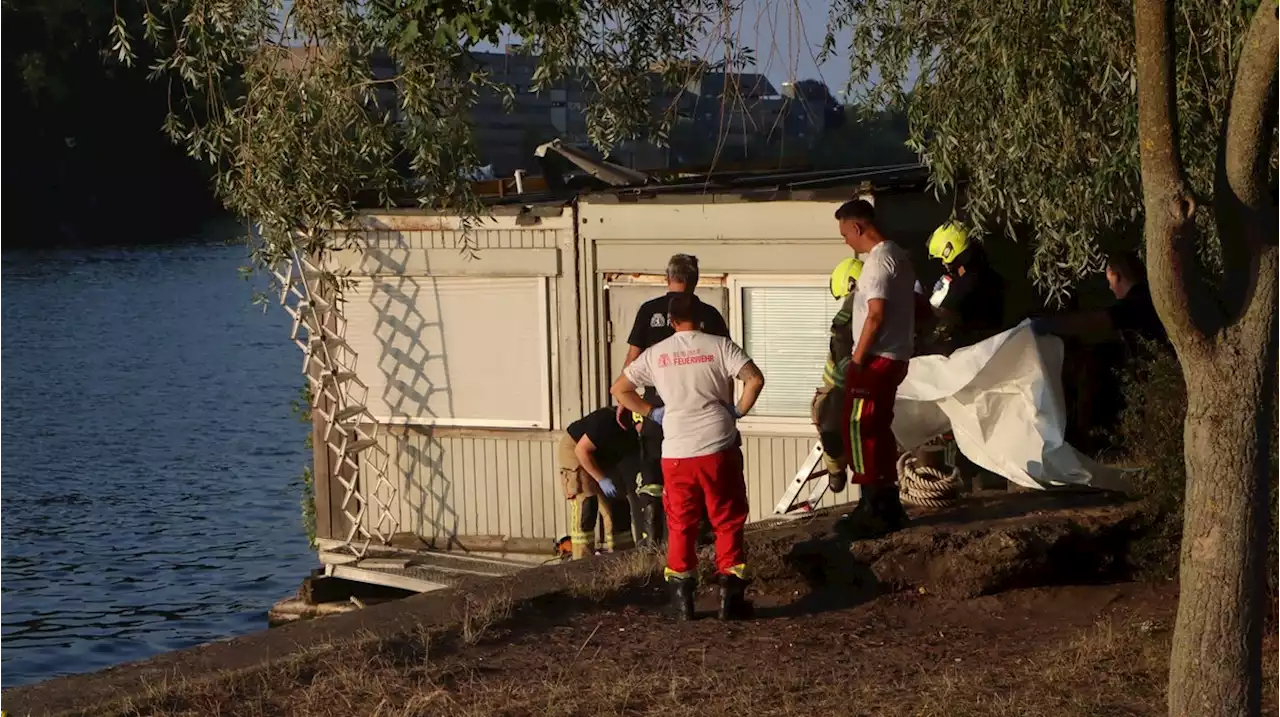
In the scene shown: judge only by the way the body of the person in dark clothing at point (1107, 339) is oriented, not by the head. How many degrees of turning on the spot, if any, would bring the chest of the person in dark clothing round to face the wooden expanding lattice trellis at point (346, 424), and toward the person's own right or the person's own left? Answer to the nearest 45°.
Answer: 0° — they already face it

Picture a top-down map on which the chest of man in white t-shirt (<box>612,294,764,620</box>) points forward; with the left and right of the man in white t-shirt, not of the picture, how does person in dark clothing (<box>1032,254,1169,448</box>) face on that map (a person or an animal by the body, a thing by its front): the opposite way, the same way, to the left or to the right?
to the left

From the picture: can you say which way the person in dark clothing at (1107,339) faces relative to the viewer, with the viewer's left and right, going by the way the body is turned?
facing to the left of the viewer

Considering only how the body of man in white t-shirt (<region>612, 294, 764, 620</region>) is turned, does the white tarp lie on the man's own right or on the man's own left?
on the man's own right

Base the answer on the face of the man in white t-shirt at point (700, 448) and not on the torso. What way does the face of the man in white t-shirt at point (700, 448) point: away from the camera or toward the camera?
away from the camera

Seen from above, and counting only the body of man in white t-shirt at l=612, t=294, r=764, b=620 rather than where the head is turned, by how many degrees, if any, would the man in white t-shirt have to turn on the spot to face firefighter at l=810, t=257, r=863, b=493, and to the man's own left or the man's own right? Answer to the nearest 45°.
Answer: approximately 45° to the man's own right

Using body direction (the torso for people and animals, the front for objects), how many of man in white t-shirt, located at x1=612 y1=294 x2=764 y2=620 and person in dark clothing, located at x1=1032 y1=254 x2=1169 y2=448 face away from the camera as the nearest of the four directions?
1

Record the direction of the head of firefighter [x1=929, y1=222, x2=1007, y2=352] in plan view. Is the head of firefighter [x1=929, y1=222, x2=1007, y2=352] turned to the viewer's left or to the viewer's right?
to the viewer's left

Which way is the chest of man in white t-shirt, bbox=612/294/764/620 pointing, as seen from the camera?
away from the camera
